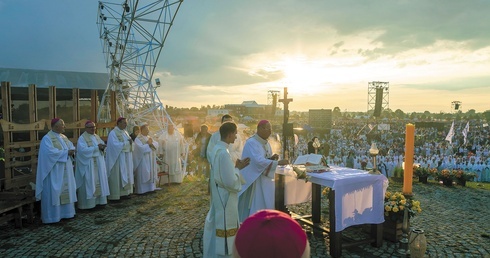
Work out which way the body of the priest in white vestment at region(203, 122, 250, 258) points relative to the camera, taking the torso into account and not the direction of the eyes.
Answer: to the viewer's right

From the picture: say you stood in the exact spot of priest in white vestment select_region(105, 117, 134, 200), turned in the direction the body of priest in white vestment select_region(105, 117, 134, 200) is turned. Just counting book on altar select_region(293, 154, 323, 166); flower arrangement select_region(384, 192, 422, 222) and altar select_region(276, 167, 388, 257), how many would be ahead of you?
3

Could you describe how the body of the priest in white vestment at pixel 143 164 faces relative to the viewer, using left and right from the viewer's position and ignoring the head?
facing the viewer and to the right of the viewer

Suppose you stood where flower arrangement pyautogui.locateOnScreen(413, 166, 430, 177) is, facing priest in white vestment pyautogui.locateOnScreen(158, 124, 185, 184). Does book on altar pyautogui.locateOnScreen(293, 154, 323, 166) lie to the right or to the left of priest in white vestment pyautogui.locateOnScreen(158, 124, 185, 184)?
left

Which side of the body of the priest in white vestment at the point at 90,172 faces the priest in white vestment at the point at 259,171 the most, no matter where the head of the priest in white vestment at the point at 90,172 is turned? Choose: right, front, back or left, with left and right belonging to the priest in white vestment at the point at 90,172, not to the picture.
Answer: front

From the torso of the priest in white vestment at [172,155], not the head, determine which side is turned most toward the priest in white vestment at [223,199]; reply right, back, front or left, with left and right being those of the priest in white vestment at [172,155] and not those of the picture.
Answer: front

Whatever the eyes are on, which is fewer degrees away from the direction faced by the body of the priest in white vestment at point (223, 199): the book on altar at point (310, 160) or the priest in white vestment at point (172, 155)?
the book on altar

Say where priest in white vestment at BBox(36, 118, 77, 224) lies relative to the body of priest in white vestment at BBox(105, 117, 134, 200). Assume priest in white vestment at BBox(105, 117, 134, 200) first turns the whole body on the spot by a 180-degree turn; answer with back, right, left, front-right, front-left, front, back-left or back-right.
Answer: left

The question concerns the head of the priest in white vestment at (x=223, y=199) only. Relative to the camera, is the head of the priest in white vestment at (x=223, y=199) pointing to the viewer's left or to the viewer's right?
to the viewer's right

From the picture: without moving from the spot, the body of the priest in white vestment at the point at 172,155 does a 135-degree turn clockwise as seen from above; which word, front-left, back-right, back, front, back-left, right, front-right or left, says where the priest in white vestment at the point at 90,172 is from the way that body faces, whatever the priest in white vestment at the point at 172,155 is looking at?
left

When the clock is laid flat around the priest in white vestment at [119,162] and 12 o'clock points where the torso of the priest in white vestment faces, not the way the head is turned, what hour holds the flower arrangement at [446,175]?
The flower arrangement is roughly at 11 o'clock from the priest in white vestment.

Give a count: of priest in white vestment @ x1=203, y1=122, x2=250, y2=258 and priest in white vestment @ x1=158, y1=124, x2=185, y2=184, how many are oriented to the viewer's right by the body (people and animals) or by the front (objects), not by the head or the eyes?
1
